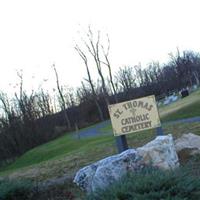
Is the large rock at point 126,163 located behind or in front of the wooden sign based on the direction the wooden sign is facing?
in front

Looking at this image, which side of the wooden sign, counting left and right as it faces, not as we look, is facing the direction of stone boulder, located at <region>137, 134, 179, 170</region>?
front

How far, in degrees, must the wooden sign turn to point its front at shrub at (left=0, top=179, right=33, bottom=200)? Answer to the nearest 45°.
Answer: approximately 45° to its right

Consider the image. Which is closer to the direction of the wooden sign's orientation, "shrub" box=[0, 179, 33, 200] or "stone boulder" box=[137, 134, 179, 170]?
the stone boulder

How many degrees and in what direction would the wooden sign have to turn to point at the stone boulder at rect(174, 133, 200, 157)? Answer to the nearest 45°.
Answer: approximately 45° to its left

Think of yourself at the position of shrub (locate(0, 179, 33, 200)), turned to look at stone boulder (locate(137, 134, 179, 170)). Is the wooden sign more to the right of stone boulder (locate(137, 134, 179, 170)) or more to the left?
left

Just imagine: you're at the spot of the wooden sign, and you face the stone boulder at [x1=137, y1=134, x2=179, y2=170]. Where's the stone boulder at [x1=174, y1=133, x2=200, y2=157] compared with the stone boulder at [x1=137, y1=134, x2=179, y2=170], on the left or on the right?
left

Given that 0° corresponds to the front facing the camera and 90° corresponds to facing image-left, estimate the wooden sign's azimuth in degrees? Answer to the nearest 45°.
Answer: approximately 0°

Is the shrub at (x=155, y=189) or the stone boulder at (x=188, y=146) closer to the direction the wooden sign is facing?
the shrub

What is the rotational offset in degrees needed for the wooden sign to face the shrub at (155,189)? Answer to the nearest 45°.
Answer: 0° — it already faces it
